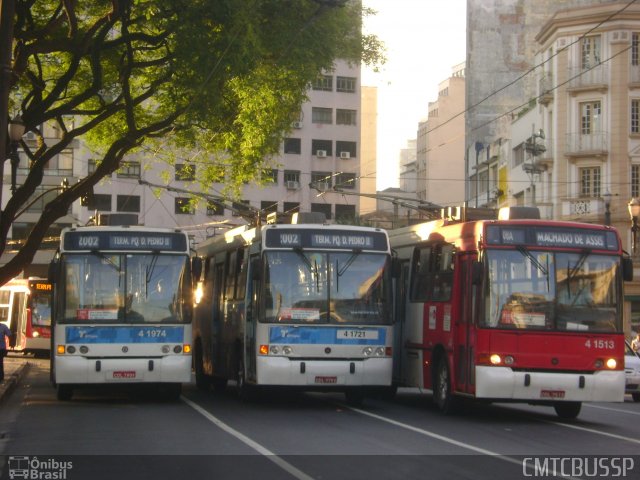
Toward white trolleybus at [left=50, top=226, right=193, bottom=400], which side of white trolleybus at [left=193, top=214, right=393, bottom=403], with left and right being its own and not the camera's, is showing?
right

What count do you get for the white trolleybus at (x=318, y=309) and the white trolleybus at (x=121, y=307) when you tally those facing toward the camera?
2

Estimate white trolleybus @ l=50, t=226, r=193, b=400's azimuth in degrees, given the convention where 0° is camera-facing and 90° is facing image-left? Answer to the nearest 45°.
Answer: approximately 0°

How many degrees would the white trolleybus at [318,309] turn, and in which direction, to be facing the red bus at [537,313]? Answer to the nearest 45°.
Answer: approximately 45° to its left

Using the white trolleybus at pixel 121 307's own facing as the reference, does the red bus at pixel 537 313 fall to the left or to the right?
on its left

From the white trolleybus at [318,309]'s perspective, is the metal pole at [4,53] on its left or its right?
on its right

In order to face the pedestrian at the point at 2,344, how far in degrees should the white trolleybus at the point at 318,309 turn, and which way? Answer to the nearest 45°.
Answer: approximately 135° to its right

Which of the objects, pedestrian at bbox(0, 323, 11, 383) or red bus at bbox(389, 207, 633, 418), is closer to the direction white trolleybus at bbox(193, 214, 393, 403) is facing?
the red bus
